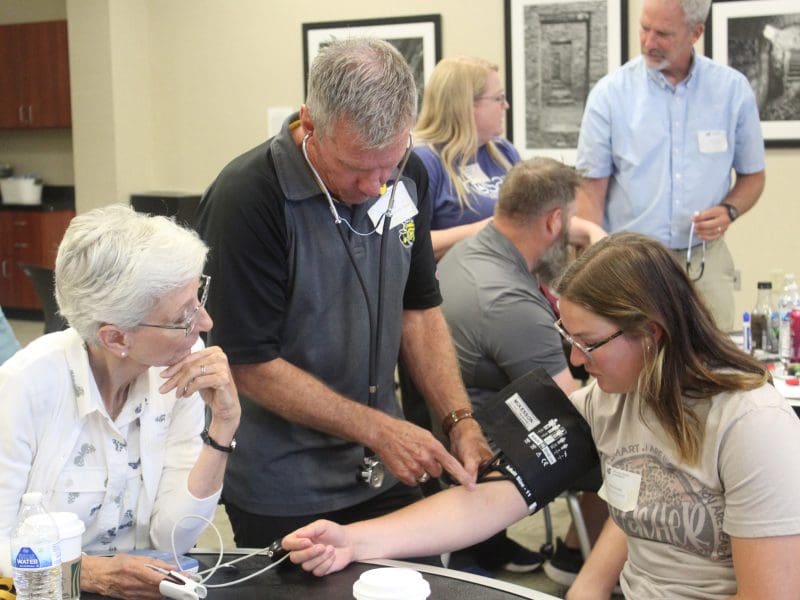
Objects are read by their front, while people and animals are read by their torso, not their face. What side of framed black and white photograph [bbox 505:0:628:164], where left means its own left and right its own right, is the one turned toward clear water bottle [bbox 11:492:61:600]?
front

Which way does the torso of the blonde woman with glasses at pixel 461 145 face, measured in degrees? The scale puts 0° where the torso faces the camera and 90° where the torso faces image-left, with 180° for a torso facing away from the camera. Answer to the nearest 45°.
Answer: approximately 315°

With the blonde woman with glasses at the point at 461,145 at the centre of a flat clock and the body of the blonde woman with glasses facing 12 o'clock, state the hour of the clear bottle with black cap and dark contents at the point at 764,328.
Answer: The clear bottle with black cap and dark contents is roughly at 11 o'clock from the blonde woman with glasses.

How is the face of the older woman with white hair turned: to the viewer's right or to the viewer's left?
to the viewer's right

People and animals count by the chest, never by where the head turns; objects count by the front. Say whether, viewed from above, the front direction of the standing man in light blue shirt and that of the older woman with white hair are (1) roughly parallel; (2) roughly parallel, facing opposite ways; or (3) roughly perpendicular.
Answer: roughly perpendicular

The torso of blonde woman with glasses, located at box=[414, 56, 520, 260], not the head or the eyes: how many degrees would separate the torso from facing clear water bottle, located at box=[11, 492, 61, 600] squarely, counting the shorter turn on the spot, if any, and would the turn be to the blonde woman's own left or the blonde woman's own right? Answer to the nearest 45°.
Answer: approximately 45° to the blonde woman's own right

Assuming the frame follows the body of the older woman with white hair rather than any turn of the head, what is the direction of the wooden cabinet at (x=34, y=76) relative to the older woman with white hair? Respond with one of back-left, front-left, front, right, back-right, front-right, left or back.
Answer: back-left

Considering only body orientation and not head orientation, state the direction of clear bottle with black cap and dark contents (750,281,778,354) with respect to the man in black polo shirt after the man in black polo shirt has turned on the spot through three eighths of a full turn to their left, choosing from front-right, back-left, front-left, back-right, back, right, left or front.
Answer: front-right

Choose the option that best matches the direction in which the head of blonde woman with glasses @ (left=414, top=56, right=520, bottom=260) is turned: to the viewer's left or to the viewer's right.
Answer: to the viewer's right

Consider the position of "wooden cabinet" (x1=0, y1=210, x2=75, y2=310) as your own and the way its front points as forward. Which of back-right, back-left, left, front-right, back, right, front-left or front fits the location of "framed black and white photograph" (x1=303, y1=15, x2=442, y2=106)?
front-left
